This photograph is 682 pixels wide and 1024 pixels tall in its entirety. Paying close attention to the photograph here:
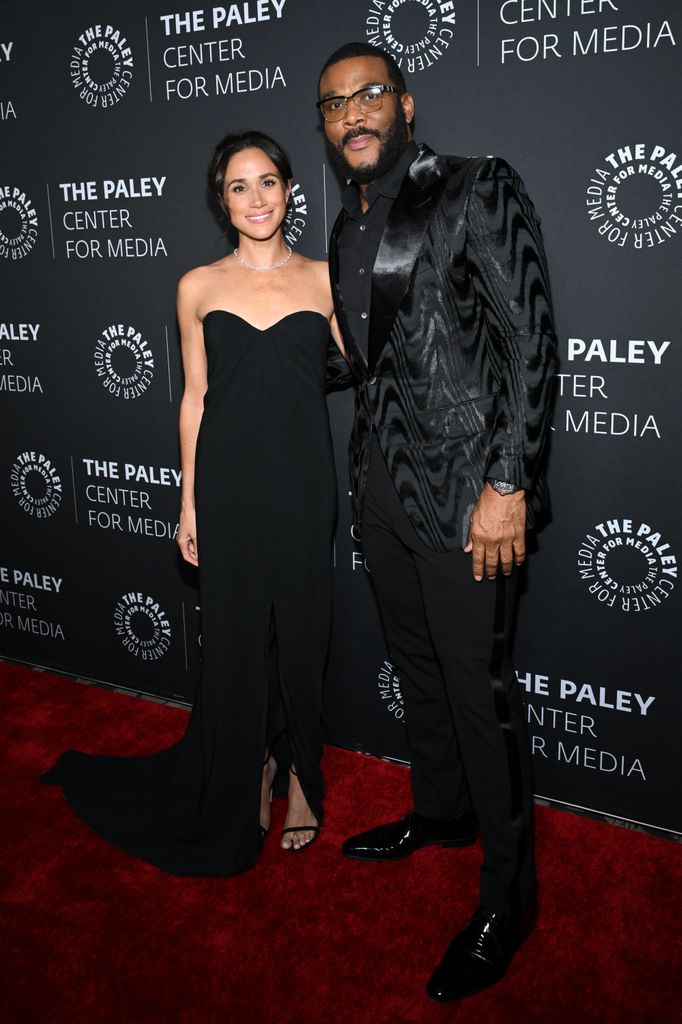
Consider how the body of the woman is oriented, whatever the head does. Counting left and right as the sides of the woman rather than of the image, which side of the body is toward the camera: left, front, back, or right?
front

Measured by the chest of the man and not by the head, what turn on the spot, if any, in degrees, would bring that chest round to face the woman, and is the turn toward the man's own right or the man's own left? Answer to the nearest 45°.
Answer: approximately 90° to the man's own right

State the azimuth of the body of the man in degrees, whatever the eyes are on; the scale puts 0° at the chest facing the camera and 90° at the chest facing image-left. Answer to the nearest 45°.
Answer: approximately 45°

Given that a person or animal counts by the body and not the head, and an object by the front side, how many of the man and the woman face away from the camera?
0

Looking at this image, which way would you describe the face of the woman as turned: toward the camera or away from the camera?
toward the camera
